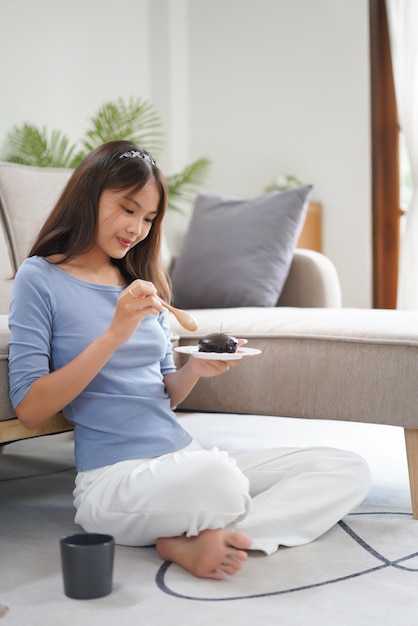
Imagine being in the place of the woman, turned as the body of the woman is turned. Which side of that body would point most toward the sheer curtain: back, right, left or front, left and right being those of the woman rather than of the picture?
left

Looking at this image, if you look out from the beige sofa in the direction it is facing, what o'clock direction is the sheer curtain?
The sheer curtain is roughly at 8 o'clock from the beige sofa.

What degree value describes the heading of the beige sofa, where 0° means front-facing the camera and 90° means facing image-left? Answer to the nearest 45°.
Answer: approximately 315°

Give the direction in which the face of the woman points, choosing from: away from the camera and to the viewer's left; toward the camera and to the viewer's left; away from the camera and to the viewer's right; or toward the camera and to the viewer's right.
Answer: toward the camera and to the viewer's right

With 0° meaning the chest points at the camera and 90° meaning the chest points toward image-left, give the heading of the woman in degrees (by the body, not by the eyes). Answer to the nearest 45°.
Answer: approximately 315°

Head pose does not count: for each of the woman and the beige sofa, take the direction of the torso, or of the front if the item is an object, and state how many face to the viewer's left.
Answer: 0

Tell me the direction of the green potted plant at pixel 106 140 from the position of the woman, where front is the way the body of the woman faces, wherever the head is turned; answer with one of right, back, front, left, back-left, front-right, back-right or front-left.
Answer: back-left
